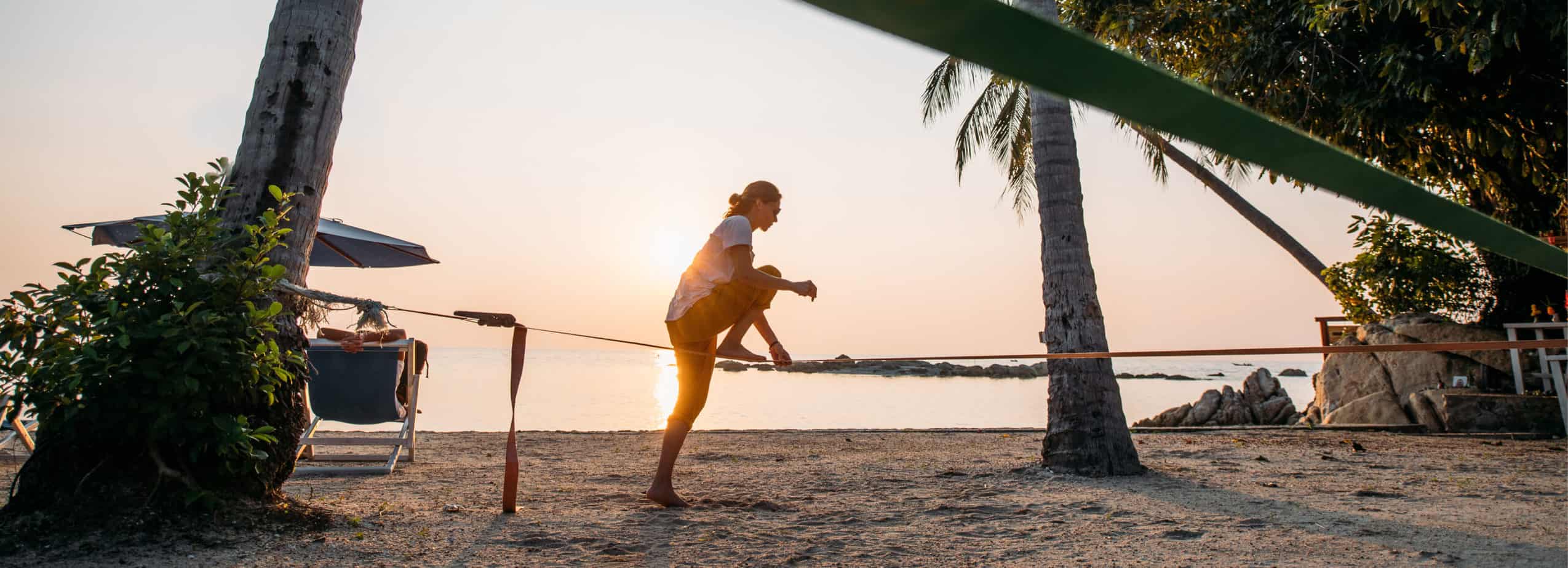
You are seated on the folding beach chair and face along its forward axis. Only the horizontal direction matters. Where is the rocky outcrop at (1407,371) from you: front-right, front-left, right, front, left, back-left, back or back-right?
right

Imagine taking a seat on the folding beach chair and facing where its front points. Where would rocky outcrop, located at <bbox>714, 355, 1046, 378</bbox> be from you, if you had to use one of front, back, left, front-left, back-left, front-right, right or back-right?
front-right

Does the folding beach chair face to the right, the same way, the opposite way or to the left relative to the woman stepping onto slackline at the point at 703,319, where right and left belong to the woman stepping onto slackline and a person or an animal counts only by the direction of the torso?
to the left

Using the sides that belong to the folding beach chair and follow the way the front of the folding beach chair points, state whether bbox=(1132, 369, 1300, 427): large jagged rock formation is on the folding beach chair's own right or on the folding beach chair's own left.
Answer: on the folding beach chair's own right

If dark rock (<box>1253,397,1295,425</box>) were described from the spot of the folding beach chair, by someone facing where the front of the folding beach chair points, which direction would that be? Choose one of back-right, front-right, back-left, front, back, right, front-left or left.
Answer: right

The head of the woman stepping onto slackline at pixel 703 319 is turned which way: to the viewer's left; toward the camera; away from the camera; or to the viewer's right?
to the viewer's right

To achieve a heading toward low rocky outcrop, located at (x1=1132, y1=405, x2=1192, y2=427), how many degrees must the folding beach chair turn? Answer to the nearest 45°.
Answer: approximately 90° to its right

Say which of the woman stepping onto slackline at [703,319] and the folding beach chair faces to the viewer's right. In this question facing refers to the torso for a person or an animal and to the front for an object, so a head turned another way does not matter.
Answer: the woman stepping onto slackline

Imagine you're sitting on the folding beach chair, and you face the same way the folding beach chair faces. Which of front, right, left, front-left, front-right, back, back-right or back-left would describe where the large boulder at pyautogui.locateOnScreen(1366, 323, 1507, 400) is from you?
right

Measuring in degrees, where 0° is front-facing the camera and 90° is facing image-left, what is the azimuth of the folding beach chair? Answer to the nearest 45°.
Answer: approximately 180°

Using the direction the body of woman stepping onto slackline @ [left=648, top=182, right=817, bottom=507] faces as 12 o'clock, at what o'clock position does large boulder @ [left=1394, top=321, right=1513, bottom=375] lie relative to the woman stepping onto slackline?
The large boulder is roughly at 11 o'clock from the woman stepping onto slackline.

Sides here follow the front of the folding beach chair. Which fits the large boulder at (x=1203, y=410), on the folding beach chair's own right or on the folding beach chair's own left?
on the folding beach chair's own right

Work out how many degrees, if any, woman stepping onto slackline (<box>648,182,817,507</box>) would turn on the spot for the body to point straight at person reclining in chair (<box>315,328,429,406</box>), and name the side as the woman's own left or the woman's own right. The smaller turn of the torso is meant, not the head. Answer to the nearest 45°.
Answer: approximately 135° to the woman's own left

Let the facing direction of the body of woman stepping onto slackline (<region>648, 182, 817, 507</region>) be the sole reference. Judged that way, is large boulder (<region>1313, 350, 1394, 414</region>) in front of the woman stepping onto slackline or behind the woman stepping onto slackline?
in front

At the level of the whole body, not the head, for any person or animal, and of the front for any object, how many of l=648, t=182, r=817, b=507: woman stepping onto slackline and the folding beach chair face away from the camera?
1

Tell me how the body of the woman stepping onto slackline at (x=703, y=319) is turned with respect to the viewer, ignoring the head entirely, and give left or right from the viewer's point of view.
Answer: facing to the right of the viewer

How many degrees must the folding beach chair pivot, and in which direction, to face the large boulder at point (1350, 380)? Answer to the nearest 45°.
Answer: approximately 90° to its right
